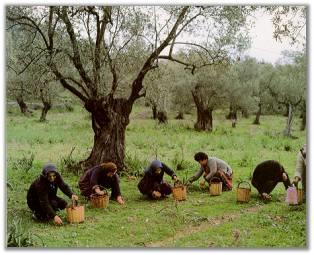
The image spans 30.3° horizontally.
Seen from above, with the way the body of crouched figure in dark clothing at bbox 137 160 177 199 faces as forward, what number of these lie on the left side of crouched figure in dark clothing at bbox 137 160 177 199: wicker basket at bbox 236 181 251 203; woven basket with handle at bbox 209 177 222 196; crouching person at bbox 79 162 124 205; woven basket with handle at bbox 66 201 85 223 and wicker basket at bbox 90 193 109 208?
2

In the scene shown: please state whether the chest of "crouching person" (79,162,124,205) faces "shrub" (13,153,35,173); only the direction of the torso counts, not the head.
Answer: no

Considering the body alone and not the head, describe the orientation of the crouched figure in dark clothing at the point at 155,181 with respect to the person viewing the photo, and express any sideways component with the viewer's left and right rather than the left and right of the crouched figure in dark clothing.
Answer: facing the viewer

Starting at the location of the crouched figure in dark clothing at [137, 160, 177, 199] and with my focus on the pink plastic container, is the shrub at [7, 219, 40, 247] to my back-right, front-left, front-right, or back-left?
back-right

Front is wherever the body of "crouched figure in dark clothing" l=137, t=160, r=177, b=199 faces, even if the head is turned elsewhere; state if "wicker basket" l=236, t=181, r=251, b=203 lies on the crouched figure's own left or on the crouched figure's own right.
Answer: on the crouched figure's own left

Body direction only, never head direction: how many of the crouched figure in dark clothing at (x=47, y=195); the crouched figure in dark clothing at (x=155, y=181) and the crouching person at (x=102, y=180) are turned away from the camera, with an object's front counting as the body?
0

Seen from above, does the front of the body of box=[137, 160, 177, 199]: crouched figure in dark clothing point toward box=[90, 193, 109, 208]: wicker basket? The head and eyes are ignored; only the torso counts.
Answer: no

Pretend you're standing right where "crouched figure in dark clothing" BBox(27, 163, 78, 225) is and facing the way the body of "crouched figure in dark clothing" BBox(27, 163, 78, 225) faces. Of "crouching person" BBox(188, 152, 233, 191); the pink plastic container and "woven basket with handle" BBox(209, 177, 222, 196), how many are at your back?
0

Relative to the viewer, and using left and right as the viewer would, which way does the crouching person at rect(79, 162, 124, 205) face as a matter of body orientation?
facing the viewer and to the right of the viewer

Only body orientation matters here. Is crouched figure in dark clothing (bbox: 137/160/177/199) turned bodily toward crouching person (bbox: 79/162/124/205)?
no

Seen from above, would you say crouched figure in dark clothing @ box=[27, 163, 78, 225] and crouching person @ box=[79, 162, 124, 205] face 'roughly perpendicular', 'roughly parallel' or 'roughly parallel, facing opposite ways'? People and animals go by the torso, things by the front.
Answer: roughly parallel

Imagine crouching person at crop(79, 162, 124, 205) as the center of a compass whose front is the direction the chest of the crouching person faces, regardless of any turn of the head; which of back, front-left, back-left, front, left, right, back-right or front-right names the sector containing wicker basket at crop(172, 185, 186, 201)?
front-left

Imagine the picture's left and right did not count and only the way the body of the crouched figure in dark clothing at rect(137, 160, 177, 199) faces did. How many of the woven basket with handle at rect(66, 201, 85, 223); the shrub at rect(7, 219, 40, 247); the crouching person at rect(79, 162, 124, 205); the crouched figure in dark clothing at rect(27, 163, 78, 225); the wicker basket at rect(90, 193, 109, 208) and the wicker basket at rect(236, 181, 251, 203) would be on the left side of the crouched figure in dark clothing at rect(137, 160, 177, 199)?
1

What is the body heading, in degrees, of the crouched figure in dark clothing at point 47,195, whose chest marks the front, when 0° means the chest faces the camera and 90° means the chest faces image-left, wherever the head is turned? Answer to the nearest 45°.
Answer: approximately 315°
